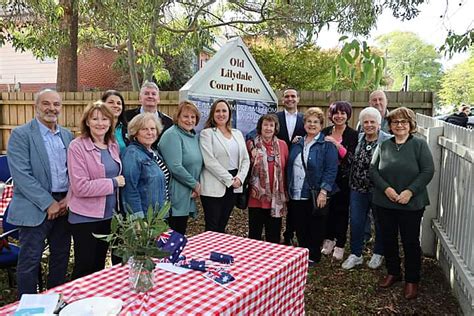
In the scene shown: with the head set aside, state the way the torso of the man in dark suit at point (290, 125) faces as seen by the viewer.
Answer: toward the camera

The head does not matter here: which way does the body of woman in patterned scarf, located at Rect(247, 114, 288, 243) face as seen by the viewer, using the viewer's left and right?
facing the viewer

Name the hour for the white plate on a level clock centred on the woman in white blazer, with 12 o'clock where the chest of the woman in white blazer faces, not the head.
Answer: The white plate is roughly at 2 o'clock from the woman in white blazer.

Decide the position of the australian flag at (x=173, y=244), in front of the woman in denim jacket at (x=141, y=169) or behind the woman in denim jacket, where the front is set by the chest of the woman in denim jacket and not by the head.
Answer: in front

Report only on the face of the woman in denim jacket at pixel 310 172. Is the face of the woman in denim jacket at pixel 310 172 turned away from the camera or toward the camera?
toward the camera

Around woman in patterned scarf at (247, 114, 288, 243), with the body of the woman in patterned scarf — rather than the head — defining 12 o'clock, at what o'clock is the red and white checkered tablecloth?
The red and white checkered tablecloth is roughly at 12 o'clock from the woman in patterned scarf.

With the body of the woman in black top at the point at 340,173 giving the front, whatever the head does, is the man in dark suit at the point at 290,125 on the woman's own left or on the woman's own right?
on the woman's own right

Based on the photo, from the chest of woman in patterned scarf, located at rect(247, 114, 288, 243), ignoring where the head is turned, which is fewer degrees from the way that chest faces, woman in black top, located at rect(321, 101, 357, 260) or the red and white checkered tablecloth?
the red and white checkered tablecloth
